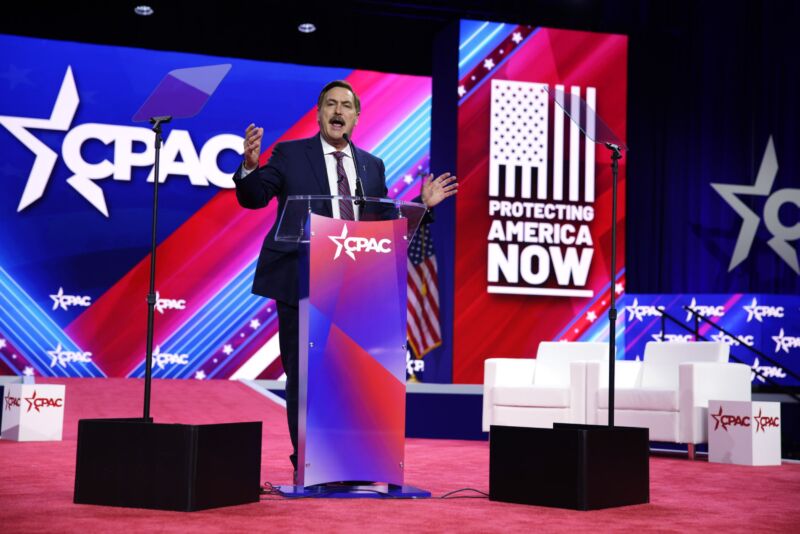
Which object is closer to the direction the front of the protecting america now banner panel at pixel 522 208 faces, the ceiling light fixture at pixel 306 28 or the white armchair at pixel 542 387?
the white armchair

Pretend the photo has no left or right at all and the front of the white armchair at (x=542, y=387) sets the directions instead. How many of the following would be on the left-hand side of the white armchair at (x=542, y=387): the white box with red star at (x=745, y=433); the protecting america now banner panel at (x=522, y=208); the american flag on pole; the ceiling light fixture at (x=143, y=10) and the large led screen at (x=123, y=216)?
1

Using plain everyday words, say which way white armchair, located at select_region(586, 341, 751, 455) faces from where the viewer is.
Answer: facing the viewer and to the left of the viewer

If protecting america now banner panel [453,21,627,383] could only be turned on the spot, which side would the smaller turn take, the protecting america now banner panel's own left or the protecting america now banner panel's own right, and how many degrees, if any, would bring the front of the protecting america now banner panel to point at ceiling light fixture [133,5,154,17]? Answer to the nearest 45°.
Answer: approximately 90° to the protecting america now banner panel's own right

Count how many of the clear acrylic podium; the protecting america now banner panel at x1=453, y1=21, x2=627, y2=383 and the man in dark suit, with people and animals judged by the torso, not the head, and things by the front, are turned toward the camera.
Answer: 3

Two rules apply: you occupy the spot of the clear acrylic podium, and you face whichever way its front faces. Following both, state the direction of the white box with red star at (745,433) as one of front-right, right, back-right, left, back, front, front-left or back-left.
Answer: back-left

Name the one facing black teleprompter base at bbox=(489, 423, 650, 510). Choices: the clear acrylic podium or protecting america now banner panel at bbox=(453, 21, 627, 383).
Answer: the protecting america now banner panel

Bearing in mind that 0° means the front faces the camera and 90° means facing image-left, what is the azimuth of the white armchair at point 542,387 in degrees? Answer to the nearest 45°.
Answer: approximately 45°

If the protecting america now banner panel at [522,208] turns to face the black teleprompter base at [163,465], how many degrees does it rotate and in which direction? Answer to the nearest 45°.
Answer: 0° — it already faces it

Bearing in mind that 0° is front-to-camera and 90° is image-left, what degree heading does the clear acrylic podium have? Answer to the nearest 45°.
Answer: approximately 0°

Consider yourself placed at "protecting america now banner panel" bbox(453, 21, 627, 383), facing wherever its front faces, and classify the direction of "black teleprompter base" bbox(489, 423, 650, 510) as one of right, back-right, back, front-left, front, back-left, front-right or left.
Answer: front

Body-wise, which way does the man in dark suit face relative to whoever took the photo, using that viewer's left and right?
facing the viewer

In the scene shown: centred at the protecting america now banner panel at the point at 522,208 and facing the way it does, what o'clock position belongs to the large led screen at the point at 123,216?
The large led screen is roughly at 3 o'clock from the protecting america now banner panel.
